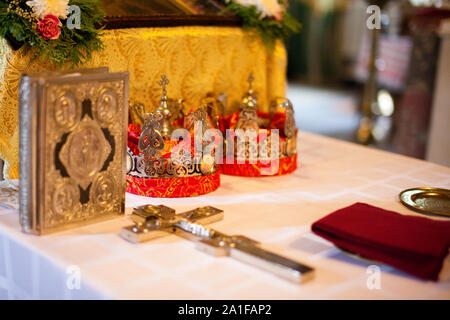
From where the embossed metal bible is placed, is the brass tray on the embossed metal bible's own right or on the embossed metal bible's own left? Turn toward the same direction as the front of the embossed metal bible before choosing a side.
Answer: on the embossed metal bible's own left

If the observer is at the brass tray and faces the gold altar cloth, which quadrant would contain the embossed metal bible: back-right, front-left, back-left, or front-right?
front-left

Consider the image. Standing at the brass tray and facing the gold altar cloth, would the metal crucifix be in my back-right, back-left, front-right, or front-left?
front-left

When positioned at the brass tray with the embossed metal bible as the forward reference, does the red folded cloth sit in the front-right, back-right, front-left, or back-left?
front-left

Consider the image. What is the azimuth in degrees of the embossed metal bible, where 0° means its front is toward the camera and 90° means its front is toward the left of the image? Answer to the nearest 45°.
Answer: approximately 315°
